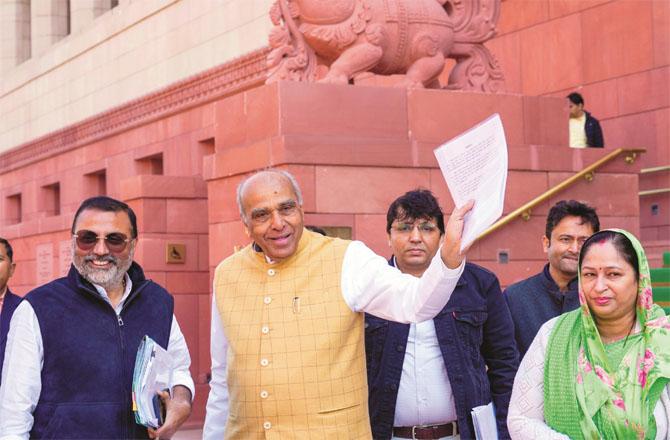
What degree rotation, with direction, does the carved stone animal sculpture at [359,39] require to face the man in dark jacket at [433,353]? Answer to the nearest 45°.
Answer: approximately 90° to its left

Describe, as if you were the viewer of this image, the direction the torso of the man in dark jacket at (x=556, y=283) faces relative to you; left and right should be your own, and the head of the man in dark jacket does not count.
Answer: facing the viewer and to the right of the viewer

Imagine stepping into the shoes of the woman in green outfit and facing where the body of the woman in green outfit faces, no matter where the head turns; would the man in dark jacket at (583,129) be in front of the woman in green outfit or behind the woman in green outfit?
behind

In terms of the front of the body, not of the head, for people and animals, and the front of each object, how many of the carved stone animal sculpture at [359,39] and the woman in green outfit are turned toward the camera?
1

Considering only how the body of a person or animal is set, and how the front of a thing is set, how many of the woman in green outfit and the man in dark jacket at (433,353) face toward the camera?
2

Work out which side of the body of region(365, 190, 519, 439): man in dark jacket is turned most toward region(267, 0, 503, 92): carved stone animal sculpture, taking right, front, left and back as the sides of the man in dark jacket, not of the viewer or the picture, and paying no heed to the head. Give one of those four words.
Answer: back

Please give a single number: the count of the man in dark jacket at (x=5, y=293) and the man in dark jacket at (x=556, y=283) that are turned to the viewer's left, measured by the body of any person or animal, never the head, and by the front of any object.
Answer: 0

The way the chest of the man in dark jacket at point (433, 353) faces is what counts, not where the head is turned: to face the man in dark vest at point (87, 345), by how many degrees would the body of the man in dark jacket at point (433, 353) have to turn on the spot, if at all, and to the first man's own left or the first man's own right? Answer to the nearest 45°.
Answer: approximately 45° to the first man's own right

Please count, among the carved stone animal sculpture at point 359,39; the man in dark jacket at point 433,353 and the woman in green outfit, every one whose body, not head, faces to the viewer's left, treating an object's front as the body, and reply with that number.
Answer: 1

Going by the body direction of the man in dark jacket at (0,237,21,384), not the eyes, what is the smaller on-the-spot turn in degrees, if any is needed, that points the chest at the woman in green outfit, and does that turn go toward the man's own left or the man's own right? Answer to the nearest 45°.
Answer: approximately 45° to the man's own left

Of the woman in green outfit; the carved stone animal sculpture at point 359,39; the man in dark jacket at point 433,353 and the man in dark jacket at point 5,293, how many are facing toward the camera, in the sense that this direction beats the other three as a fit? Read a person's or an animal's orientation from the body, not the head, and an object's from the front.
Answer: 3
